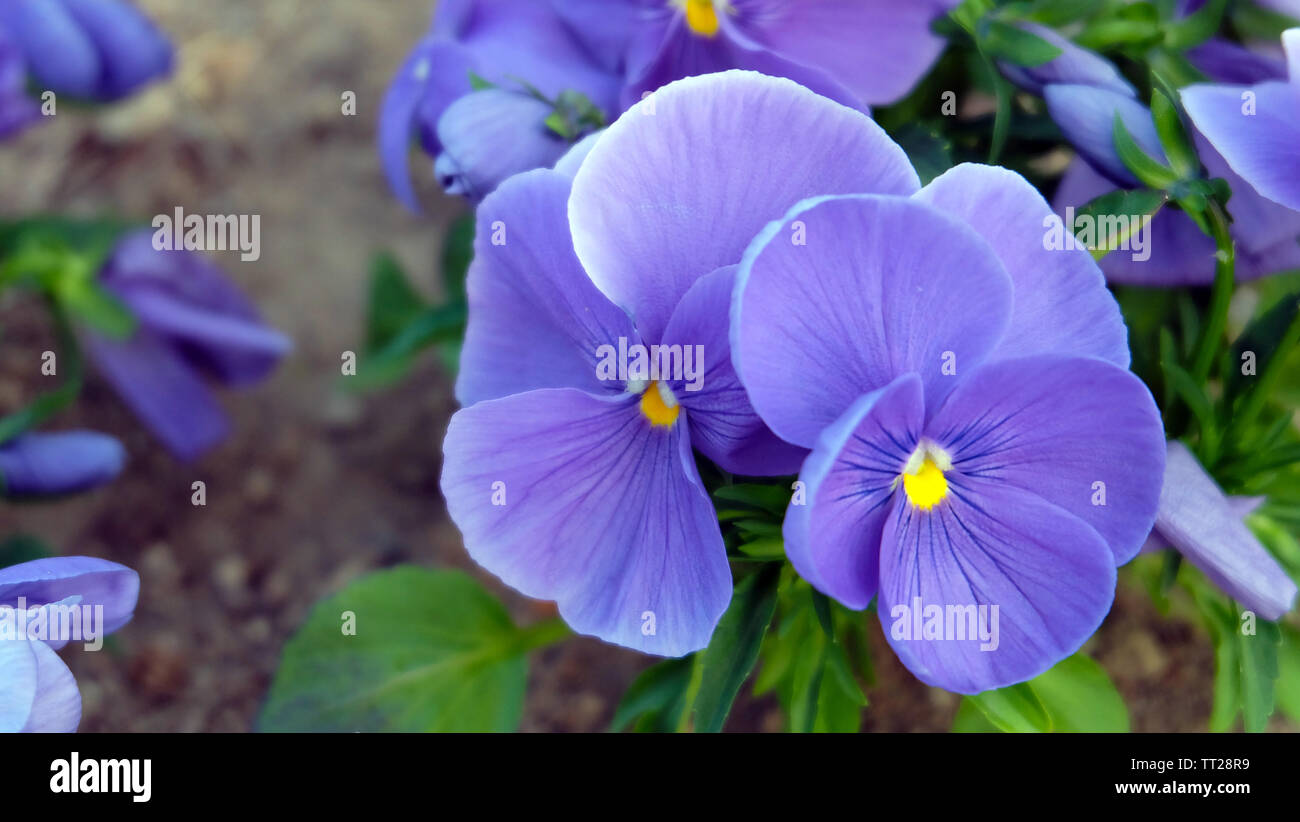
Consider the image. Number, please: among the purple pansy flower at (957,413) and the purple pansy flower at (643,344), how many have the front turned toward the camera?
2

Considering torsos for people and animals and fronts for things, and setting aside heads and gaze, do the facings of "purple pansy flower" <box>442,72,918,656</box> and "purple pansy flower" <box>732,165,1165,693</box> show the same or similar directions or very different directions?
same or similar directions

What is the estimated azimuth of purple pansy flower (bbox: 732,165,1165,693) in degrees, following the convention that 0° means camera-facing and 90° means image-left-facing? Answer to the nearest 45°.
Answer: approximately 0°

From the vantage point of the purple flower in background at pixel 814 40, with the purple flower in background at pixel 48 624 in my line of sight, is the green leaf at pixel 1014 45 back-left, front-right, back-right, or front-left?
back-left

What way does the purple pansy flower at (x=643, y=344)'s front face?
toward the camera
